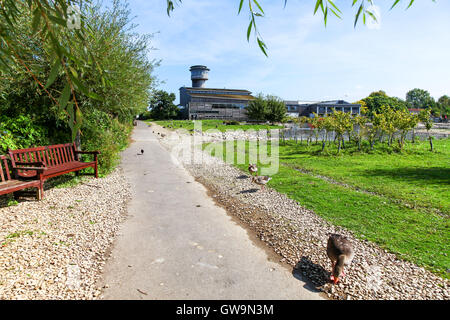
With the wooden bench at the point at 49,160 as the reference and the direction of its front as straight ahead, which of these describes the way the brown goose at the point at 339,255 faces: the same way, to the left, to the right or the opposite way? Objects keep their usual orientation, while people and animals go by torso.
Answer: to the right

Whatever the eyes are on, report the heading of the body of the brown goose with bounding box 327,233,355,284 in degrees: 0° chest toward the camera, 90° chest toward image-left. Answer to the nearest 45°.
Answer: approximately 0°

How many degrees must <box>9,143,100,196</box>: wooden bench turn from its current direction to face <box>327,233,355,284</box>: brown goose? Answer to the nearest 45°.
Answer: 0° — it already faces it

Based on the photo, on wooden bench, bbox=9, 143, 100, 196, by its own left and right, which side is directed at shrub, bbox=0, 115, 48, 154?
back

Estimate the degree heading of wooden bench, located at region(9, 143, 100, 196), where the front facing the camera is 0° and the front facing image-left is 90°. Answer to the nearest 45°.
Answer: approximately 315°

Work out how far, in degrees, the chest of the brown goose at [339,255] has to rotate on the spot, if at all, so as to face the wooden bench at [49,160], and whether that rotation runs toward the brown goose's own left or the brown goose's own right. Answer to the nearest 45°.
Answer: approximately 90° to the brown goose's own right

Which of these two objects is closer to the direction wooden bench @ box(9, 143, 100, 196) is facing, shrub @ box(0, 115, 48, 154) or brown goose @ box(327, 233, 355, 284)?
the brown goose
